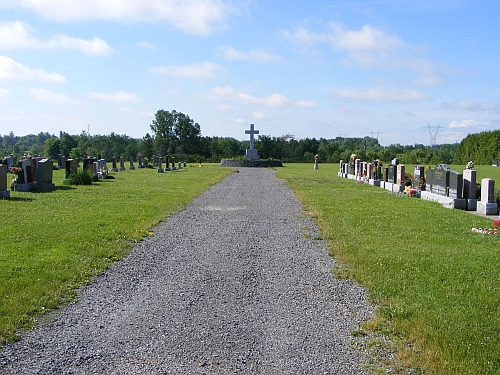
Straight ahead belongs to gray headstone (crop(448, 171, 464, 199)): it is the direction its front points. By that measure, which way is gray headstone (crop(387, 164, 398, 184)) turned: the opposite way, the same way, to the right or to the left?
the same way

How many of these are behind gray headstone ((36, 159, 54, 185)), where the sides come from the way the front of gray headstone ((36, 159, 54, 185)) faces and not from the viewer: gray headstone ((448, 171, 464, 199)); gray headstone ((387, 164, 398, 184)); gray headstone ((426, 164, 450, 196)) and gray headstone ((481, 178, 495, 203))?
0

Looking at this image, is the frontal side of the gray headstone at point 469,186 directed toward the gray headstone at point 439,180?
no

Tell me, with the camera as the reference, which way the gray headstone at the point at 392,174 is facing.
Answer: facing the viewer and to the left of the viewer

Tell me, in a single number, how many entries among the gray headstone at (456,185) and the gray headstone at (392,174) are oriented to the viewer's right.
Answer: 0

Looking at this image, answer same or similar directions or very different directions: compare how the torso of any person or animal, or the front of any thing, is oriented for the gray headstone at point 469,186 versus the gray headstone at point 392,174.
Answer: same or similar directions

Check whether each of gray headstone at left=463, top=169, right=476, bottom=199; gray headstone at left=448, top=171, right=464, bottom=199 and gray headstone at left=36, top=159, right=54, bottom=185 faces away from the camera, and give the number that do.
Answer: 0

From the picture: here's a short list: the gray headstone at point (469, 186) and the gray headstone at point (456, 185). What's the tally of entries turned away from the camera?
0

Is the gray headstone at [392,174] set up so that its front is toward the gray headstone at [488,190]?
no

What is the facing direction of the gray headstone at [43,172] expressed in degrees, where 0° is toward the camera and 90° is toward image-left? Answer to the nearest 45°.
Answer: approximately 315°

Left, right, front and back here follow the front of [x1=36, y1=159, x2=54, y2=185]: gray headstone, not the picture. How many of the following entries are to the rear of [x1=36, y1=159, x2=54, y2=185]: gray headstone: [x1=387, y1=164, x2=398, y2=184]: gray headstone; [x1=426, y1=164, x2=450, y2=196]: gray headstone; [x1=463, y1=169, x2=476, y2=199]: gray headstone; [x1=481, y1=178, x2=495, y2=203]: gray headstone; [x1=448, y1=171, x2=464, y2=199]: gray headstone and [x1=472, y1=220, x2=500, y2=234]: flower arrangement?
0

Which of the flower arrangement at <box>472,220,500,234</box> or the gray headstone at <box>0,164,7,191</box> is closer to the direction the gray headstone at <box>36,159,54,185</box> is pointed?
the flower arrangement

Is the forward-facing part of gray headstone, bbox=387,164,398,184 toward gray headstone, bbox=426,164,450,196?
no

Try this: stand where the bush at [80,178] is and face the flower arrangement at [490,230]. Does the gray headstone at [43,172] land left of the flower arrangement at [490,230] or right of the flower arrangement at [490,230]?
right

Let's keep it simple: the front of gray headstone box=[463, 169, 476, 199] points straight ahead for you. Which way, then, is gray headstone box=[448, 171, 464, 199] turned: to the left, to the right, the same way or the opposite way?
the same way

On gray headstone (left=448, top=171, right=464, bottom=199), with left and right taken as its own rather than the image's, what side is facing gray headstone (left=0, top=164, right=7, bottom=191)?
front

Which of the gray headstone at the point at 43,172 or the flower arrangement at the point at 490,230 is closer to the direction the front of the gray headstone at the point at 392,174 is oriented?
the gray headstone

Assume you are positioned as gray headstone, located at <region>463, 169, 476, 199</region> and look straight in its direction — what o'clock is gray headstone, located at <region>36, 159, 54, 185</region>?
gray headstone, located at <region>36, 159, 54, 185</region> is roughly at 1 o'clock from gray headstone, located at <region>463, 169, 476, 199</region>.
